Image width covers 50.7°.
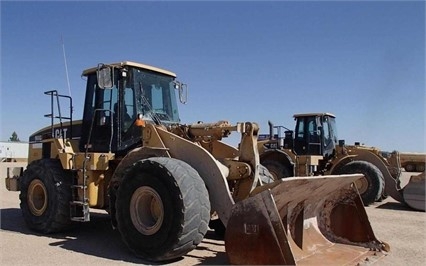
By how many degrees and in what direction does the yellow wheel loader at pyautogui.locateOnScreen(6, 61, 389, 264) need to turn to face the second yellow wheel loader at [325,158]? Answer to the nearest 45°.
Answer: approximately 90° to its left

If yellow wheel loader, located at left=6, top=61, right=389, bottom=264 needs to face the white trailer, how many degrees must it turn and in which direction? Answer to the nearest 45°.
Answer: approximately 180°

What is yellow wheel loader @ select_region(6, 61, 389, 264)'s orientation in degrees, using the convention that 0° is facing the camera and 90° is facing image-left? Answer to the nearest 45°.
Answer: approximately 315°
